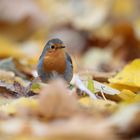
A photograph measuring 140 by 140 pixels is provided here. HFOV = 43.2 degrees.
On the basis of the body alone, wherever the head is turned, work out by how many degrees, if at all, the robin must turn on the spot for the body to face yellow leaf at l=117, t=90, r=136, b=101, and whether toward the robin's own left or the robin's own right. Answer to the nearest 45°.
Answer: approximately 90° to the robin's own left

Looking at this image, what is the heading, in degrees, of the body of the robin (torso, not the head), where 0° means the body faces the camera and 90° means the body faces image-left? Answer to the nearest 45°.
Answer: approximately 0°

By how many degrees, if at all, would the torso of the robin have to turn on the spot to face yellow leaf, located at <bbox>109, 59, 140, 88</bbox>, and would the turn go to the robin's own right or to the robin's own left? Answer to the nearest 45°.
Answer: approximately 90° to the robin's own left
